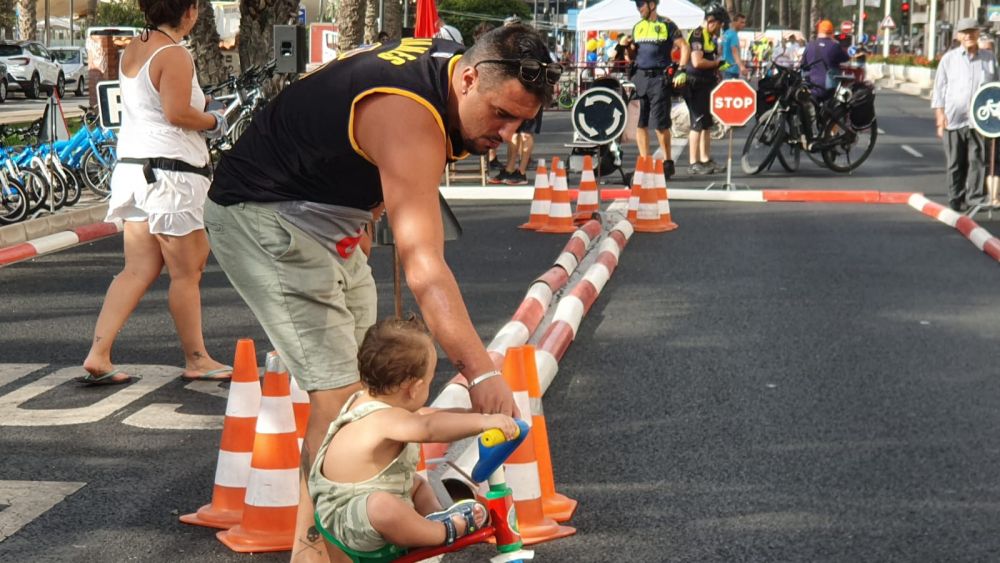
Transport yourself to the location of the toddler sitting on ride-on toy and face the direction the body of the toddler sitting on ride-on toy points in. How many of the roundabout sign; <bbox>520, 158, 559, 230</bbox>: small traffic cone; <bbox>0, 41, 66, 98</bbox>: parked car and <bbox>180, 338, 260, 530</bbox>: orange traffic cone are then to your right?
0

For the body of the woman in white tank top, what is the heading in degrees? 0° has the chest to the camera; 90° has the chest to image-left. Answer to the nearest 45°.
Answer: approximately 225°

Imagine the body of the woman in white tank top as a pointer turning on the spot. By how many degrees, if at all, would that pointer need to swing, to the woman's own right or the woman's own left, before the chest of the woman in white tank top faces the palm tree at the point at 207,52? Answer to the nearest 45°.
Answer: approximately 45° to the woman's own left

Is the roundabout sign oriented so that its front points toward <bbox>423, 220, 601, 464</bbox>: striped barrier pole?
yes

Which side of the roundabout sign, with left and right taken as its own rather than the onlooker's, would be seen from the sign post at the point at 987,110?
left

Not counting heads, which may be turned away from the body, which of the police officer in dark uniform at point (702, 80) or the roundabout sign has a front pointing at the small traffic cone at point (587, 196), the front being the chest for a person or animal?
the roundabout sign

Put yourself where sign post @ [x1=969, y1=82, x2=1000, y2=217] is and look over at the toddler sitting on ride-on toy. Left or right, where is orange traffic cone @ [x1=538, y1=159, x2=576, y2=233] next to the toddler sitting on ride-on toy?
right

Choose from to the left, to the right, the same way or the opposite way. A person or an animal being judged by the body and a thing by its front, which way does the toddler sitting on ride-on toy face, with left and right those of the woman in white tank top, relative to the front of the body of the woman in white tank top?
the same way

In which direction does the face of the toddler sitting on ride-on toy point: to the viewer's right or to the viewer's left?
to the viewer's right

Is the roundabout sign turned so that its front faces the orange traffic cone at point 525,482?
yes

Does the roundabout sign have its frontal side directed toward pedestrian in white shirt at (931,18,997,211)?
no

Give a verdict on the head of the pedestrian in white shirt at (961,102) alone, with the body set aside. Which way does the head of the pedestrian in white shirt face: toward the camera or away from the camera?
toward the camera

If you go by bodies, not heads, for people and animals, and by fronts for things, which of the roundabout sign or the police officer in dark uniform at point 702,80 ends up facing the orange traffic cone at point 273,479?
the roundabout sign

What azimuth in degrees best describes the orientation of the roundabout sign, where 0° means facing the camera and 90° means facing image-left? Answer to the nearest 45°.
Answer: approximately 0°

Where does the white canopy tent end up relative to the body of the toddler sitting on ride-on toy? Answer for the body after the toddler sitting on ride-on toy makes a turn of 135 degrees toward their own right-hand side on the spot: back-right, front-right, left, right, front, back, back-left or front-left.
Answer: back

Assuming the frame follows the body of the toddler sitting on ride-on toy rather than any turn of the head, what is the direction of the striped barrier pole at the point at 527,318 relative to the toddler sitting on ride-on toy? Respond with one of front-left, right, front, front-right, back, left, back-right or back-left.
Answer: front-left

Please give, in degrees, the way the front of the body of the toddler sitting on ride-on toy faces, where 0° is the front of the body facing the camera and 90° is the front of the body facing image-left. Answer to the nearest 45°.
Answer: approximately 225°

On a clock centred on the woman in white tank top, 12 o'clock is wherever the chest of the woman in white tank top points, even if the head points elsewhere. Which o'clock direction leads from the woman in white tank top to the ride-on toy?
The ride-on toy is roughly at 4 o'clock from the woman in white tank top.
